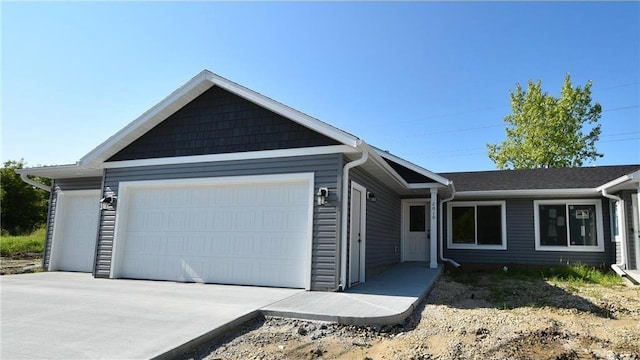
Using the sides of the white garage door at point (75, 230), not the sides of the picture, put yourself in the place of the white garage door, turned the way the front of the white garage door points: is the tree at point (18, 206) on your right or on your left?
on your right

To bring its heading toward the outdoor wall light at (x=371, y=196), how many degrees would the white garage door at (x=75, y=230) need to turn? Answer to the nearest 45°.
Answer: approximately 90° to its left

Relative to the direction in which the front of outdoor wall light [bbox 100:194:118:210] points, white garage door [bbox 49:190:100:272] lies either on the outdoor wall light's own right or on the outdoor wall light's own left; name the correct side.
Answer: on the outdoor wall light's own right

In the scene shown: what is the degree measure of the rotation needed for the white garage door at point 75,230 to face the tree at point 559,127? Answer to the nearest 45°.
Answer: approximately 135° to its left

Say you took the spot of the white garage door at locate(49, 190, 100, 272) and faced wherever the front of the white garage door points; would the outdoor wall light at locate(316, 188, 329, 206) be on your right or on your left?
on your left

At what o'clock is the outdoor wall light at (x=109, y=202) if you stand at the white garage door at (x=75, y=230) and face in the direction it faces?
The outdoor wall light is roughly at 10 o'clock from the white garage door.

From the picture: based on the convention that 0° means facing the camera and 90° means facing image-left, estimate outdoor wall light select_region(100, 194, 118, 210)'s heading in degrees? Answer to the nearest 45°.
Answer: approximately 45°

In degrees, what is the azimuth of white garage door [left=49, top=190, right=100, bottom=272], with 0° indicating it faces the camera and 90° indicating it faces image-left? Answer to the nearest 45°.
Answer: approximately 45°

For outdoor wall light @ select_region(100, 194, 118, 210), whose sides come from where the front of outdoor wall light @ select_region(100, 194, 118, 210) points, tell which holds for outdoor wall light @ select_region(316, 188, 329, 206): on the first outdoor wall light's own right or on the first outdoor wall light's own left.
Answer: on the first outdoor wall light's own left
